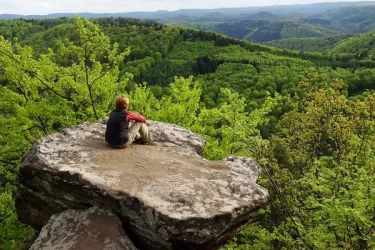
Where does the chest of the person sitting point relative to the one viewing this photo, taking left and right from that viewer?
facing away from the viewer and to the right of the viewer

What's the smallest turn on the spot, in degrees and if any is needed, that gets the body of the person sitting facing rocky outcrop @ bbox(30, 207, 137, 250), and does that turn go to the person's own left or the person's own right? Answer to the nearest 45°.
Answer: approximately 135° to the person's own right
